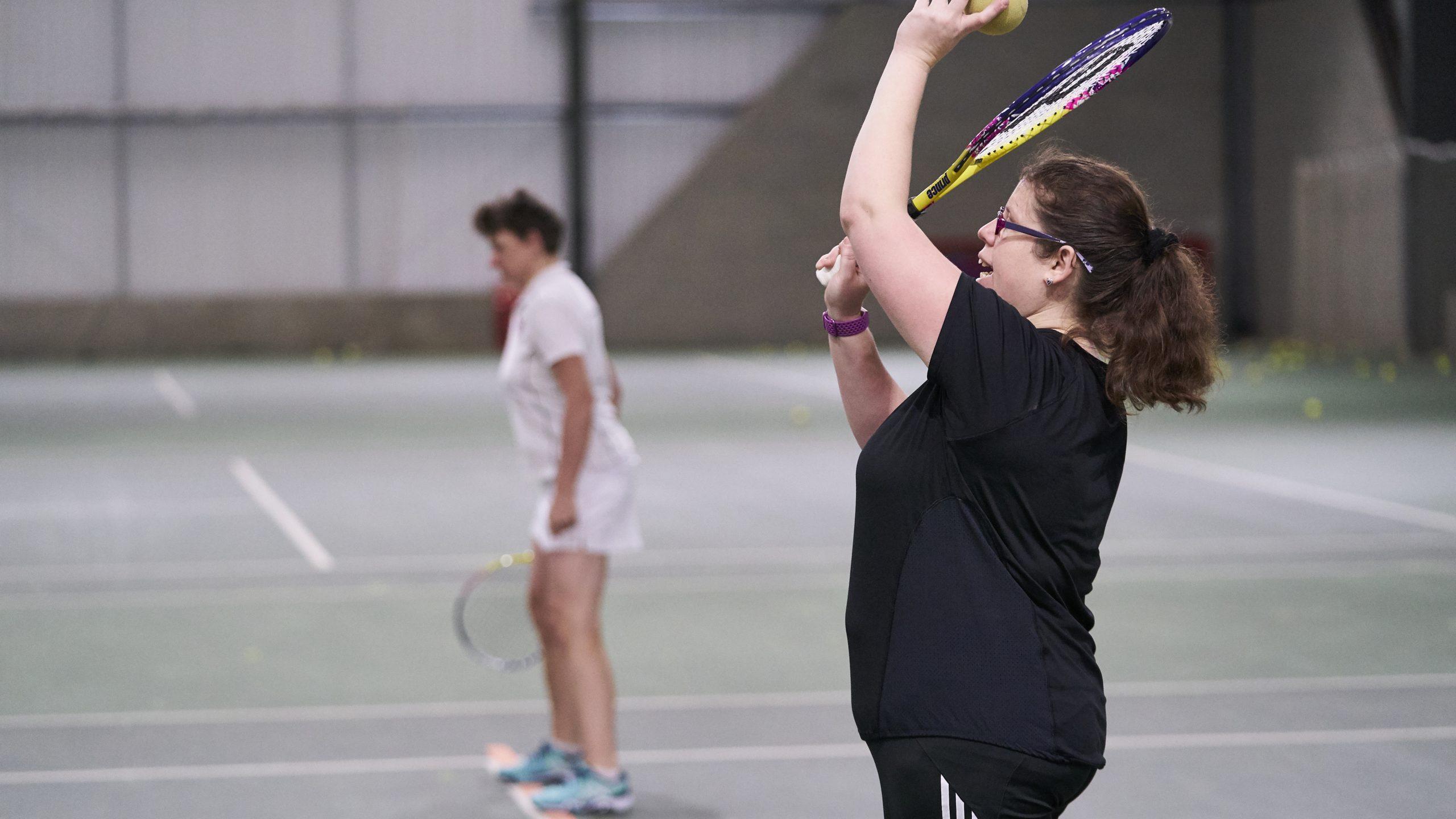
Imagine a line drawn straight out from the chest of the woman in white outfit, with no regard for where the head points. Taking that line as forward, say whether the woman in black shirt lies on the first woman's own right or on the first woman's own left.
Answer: on the first woman's own left

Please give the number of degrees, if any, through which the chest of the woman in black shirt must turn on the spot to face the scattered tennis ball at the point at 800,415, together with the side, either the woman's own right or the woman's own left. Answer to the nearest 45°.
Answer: approximately 90° to the woman's own right

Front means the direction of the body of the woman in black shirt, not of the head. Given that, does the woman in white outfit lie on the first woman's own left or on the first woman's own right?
on the first woman's own right

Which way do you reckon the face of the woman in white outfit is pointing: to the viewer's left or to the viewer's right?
to the viewer's left

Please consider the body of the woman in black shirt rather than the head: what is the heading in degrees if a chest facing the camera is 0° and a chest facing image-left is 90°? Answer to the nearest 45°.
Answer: approximately 90°

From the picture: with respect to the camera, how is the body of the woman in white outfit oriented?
to the viewer's left

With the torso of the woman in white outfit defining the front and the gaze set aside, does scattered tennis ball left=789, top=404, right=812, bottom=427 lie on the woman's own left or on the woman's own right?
on the woman's own right
